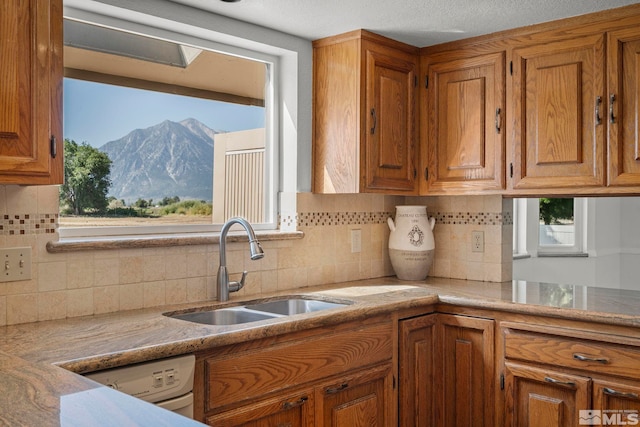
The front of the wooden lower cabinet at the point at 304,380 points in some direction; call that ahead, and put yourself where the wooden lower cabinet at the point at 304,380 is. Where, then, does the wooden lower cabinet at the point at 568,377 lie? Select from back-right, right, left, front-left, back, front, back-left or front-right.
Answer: front-left

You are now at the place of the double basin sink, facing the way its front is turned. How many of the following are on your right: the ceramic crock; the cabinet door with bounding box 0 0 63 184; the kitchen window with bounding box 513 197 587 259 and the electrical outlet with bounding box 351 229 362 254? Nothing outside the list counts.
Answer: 1

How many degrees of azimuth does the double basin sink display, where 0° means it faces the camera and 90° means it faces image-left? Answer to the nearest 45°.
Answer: approximately 315°

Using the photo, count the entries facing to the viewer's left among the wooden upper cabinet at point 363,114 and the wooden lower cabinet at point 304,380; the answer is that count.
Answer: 0

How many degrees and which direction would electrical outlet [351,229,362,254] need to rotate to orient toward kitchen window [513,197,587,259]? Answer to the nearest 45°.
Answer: approximately 90° to its left

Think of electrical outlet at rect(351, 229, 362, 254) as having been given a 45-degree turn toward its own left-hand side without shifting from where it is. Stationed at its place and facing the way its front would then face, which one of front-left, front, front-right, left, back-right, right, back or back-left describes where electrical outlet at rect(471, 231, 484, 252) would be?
front

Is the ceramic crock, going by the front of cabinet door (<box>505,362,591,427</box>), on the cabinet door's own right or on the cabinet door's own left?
on the cabinet door's own right

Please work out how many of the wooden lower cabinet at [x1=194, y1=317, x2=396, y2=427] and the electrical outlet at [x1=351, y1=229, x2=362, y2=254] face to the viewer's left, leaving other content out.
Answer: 0

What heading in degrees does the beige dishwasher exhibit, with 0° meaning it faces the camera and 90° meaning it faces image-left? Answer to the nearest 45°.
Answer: approximately 315°

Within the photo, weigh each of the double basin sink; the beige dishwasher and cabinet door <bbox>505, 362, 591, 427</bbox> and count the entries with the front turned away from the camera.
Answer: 0
